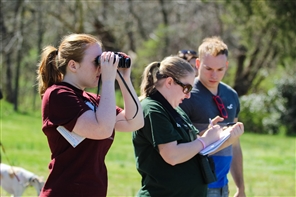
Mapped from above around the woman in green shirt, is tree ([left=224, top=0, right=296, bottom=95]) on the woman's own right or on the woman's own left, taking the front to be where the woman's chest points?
on the woman's own left

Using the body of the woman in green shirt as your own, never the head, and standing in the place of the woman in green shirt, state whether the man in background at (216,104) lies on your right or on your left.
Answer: on your left

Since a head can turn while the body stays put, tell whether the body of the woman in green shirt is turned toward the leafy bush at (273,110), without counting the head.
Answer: no

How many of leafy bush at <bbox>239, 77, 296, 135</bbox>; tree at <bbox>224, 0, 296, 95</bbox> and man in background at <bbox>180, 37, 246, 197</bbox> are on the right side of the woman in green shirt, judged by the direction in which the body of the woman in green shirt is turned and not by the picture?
0

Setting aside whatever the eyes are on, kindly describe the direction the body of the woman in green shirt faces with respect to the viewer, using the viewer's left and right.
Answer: facing to the right of the viewer
